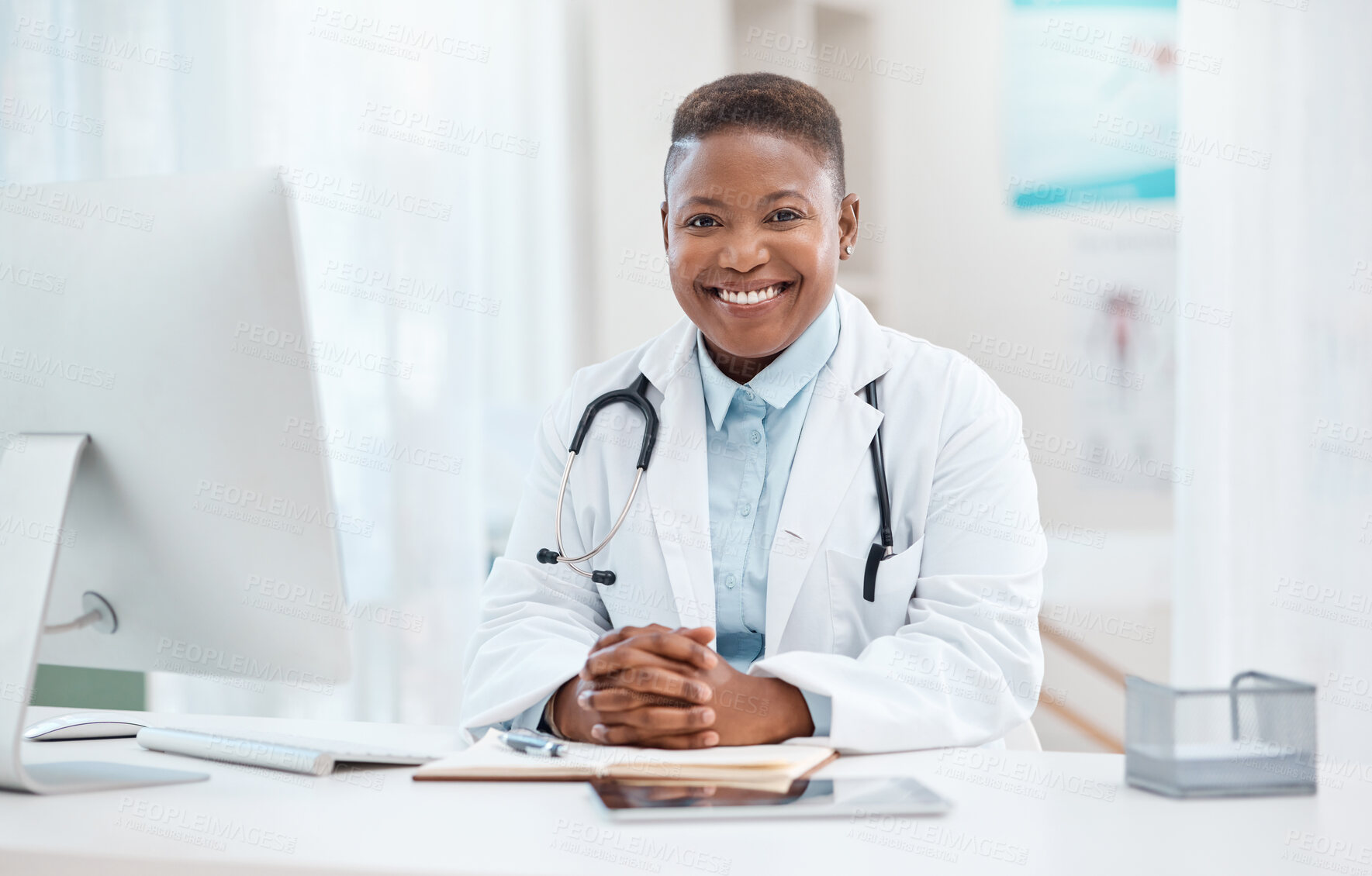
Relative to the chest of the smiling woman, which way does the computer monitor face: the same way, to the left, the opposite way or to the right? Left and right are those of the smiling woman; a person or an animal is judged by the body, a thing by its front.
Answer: the opposite way

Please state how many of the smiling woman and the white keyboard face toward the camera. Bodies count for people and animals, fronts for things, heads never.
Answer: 1

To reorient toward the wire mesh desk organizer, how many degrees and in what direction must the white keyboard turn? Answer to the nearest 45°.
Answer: approximately 90° to its right

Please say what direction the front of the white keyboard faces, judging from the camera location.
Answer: facing away from the viewer and to the right of the viewer

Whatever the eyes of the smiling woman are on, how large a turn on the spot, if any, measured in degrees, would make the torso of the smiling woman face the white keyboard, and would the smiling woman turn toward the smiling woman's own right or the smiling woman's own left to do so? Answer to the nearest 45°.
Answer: approximately 45° to the smiling woman's own right

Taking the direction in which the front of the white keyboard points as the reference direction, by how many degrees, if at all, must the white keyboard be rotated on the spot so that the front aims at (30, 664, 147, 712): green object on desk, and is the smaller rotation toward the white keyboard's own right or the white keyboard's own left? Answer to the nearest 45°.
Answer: approximately 45° to the white keyboard's own left

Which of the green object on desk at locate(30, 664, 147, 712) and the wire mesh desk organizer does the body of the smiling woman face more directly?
the wire mesh desk organizer

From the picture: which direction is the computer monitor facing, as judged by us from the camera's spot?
facing away from the viewer and to the right of the viewer
